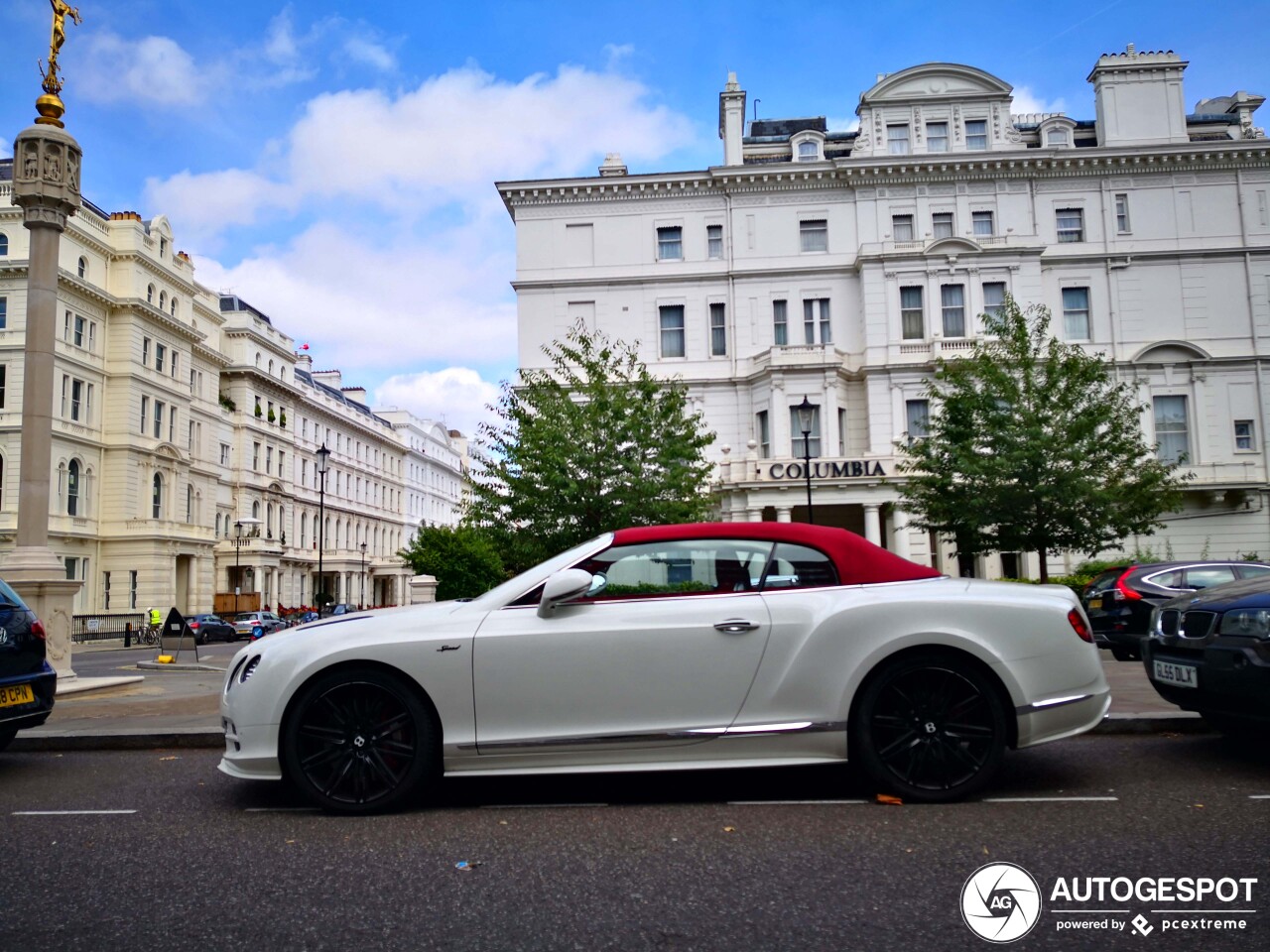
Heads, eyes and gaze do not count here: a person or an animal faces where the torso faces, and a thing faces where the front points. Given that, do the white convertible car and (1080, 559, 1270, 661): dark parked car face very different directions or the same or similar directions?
very different directions

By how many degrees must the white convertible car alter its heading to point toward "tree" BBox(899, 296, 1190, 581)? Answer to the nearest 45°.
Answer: approximately 135° to its right

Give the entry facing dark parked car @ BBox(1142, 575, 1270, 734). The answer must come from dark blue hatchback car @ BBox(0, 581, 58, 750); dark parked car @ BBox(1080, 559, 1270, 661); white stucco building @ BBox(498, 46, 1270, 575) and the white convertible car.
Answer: the white stucco building

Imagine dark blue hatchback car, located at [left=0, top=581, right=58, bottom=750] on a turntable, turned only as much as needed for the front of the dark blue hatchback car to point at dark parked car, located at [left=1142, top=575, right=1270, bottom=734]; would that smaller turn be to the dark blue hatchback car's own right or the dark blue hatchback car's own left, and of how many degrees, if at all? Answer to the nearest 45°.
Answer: approximately 180°

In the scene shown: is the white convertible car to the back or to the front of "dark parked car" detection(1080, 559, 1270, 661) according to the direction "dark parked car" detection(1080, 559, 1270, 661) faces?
to the back

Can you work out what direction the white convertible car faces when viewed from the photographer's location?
facing to the left of the viewer

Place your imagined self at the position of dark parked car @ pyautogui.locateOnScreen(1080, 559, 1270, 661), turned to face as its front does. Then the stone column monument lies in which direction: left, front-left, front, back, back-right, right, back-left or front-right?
back

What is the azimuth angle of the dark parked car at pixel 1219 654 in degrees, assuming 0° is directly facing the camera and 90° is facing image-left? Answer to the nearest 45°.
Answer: approximately 45°

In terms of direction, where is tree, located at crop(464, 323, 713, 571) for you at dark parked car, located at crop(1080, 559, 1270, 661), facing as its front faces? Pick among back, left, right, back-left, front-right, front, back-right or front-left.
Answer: back-left

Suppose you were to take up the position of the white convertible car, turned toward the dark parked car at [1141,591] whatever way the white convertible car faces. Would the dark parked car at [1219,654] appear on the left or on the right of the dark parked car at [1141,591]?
right
